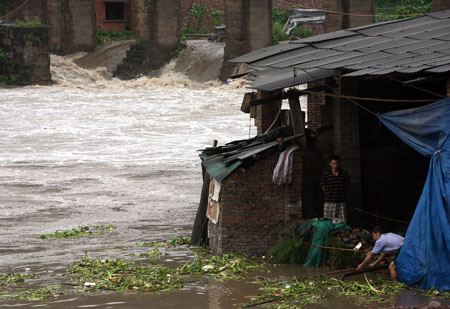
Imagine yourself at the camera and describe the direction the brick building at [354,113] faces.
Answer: facing the viewer

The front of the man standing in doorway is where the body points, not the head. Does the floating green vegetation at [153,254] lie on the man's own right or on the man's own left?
on the man's own right

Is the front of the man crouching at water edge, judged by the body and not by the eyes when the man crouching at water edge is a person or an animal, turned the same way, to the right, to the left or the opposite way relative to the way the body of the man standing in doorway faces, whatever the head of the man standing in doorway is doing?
to the right

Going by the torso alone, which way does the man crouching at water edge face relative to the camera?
to the viewer's left

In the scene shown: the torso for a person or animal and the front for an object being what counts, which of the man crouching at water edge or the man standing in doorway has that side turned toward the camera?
the man standing in doorway

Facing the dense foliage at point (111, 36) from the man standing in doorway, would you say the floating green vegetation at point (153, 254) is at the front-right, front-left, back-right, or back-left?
front-left

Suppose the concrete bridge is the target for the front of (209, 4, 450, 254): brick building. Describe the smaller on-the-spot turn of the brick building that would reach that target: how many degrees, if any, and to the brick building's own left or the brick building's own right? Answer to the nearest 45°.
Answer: approximately 180°

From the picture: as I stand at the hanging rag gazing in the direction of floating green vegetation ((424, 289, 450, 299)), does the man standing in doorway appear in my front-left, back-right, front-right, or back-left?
front-left

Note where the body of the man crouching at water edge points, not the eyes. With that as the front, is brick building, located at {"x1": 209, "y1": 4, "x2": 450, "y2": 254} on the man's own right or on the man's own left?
on the man's own right

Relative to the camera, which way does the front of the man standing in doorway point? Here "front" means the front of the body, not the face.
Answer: toward the camera

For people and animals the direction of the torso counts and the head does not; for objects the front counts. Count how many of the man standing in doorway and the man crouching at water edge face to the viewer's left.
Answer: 1

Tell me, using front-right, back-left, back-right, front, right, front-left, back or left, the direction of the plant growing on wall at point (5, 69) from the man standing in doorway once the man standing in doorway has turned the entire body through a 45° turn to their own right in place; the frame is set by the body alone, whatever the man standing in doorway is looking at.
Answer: right

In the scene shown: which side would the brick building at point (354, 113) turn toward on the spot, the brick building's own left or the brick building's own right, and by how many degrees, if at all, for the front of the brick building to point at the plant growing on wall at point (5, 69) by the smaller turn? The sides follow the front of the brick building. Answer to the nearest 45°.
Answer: approximately 135° to the brick building's own right

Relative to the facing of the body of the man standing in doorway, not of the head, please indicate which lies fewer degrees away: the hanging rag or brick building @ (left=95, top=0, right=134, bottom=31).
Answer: the hanging rag

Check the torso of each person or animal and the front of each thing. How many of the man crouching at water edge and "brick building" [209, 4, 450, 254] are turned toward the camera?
1

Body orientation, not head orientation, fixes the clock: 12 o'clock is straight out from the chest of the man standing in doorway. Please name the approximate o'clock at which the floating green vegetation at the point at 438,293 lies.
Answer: The floating green vegetation is roughly at 11 o'clock from the man standing in doorway.

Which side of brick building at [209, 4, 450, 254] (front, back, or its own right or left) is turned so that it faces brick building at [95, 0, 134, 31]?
back
